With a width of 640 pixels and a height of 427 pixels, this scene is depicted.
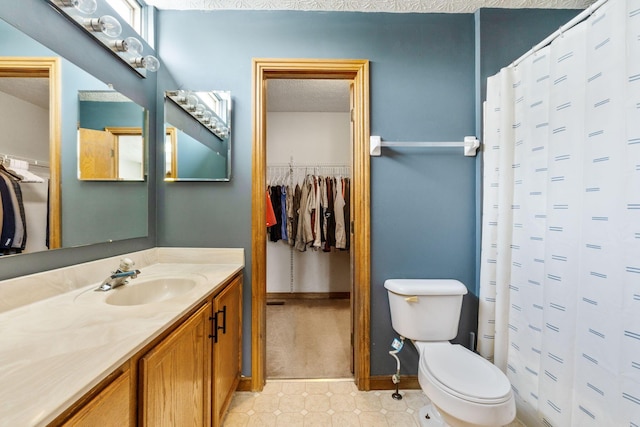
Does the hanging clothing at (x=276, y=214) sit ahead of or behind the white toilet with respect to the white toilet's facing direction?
behind

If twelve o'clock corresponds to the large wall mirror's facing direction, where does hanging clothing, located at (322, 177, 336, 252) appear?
The hanging clothing is roughly at 10 o'clock from the large wall mirror.

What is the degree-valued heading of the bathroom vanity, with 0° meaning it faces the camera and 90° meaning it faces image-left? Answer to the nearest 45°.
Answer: approximately 315°

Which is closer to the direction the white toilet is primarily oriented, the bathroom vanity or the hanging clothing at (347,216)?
the bathroom vanity

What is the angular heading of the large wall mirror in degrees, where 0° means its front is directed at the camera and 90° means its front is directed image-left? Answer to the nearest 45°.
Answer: approximately 315°

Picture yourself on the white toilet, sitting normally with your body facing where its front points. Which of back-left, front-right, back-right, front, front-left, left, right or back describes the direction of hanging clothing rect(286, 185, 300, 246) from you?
back

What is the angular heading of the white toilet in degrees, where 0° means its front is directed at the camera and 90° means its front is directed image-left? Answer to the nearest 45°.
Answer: approximately 315°

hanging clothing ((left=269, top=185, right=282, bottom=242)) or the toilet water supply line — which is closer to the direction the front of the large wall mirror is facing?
the toilet water supply line

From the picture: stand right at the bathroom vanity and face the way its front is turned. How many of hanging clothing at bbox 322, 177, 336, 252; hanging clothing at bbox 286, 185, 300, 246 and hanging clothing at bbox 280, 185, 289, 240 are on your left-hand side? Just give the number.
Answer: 3

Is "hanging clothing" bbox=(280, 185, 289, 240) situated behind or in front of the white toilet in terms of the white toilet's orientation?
behind

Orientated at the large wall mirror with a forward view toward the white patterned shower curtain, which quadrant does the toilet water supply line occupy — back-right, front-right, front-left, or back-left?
front-left

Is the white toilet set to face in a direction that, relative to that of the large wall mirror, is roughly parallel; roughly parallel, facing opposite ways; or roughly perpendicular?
roughly perpendicular

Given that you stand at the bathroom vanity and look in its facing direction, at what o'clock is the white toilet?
The white toilet is roughly at 11 o'clock from the bathroom vanity.

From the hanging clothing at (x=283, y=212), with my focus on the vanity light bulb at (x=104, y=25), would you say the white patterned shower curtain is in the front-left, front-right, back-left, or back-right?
front-left

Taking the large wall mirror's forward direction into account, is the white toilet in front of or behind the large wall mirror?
in front

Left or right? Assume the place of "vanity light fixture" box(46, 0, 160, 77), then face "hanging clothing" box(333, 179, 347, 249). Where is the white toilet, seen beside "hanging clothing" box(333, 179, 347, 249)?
right

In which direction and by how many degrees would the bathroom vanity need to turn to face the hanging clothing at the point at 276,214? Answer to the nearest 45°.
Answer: approximately 90° to its left
